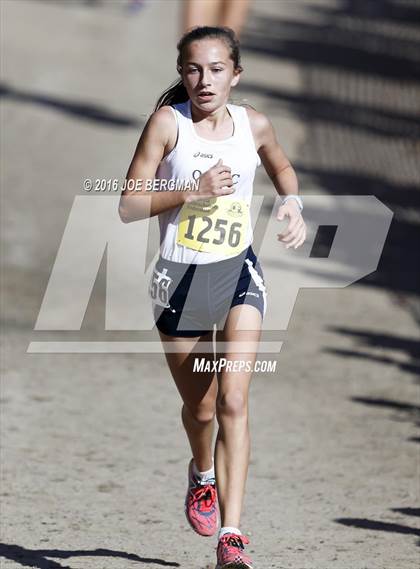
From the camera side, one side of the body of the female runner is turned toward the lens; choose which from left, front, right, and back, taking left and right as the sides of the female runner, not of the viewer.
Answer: front
